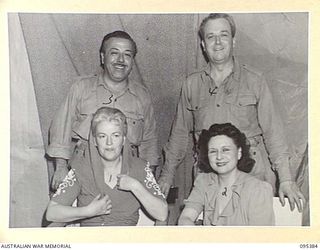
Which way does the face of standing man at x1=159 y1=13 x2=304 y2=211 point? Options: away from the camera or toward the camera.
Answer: toward the camera

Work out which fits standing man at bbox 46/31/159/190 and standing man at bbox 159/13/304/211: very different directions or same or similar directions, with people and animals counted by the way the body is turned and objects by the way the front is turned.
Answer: same or similar directions

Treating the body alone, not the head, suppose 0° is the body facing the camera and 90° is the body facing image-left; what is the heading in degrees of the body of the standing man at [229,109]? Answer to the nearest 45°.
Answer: approximately 0°

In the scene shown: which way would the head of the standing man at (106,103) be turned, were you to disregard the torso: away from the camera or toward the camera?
toward the camera

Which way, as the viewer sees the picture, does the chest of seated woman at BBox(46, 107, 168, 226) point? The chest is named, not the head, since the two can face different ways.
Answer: toward the camera

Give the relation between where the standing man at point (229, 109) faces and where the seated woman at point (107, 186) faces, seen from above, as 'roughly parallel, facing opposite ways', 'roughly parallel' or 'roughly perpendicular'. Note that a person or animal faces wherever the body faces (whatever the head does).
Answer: roughly parallel

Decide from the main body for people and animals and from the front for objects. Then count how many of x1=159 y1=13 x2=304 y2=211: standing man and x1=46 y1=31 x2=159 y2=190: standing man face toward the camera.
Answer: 2
